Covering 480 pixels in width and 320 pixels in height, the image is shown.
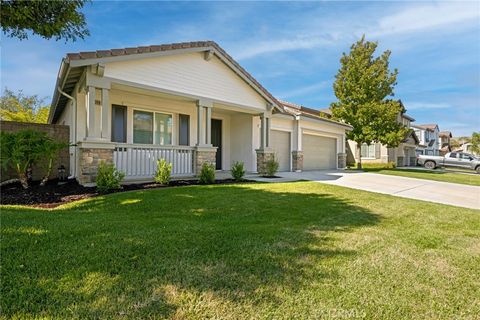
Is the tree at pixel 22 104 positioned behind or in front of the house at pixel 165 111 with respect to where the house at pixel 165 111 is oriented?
behind

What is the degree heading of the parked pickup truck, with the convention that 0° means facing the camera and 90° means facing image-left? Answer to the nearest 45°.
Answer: approximately 270°

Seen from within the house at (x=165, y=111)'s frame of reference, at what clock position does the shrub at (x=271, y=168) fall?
The shrub is roughly at 10 o'clock from the house.

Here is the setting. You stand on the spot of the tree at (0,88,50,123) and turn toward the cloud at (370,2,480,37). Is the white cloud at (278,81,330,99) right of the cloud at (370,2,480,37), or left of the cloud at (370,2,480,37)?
left

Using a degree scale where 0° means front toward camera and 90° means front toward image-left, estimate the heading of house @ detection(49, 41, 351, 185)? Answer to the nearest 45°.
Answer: approximately 315°

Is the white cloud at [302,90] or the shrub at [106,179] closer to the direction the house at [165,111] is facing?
the shrub
